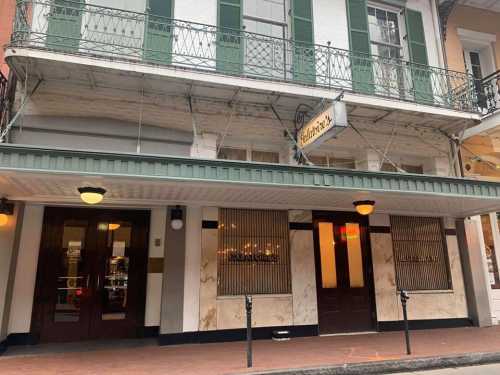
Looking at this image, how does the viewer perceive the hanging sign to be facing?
facing the viewer and to the left of the viewer

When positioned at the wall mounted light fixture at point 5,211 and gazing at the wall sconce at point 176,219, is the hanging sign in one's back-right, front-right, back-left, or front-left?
front-right

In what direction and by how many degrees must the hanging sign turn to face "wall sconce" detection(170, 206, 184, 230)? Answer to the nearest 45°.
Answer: approximately 45° to its right

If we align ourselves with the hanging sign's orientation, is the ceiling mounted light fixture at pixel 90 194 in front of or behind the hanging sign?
in front

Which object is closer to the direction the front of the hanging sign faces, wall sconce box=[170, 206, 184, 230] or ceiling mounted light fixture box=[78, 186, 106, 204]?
the ceiling mounted light fixture

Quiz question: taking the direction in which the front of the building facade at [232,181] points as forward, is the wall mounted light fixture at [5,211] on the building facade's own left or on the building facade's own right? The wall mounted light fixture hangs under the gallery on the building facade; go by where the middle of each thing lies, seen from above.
on the building facade's own right

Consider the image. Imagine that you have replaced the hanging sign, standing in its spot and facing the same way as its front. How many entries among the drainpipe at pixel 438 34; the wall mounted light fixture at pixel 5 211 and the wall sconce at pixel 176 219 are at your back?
1

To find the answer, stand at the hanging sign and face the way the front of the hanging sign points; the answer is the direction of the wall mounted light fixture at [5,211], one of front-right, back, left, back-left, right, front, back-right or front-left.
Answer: front-right

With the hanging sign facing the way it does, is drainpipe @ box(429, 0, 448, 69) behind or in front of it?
behind

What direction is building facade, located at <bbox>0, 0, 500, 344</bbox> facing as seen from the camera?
toward the camera
